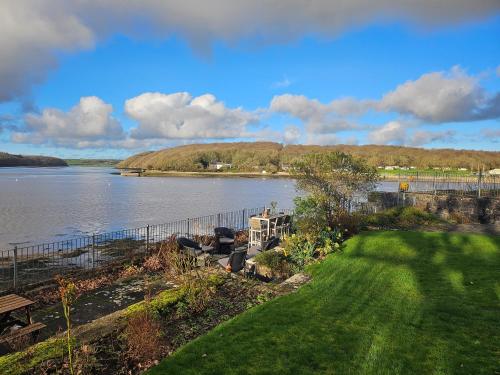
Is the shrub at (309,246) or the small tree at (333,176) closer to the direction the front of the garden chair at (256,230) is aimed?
the small tree

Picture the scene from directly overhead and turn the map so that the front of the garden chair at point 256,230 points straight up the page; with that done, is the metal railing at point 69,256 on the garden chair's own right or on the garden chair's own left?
on the garden chair's own left

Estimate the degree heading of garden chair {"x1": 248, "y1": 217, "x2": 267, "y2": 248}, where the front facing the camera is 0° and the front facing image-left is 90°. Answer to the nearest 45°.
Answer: approximately 225°

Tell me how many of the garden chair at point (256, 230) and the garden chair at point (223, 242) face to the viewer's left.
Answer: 0

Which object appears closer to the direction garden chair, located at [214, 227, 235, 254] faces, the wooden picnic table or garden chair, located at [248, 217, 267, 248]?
the wooden picnic table
